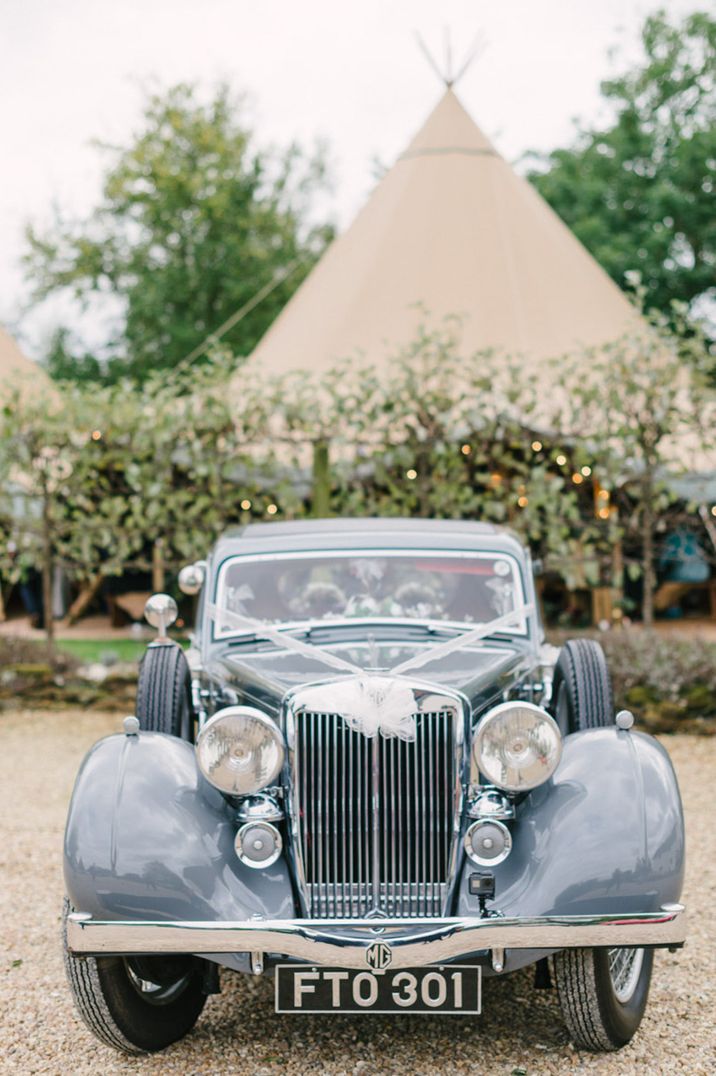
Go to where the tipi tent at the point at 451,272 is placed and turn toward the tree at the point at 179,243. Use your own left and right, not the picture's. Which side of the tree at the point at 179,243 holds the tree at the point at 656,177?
right

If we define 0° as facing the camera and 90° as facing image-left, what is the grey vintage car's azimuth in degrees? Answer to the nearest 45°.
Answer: approximately 0°

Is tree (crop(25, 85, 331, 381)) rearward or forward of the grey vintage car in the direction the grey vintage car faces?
rearward

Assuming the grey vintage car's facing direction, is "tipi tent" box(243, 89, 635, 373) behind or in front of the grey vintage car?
behind

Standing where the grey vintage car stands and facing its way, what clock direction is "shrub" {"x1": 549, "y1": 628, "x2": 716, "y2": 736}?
The shrub is roughly at 7 o'clock from the grey vintage car.

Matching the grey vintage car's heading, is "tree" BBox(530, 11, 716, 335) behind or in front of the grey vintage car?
behind

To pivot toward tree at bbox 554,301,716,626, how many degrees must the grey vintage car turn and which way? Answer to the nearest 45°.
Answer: approximately 180°
